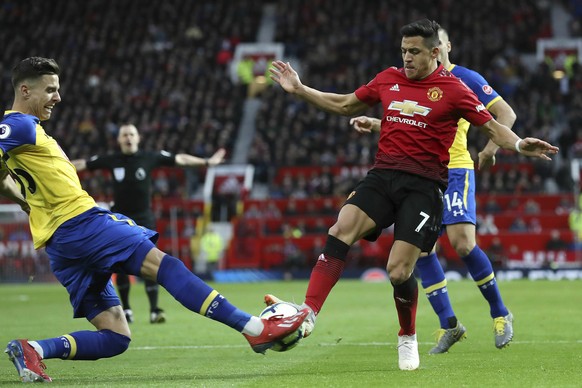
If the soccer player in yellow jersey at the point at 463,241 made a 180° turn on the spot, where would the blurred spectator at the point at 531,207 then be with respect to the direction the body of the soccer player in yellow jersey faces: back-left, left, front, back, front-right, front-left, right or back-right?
front-left

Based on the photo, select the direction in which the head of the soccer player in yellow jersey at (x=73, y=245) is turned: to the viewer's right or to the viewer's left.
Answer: to the viewer's right

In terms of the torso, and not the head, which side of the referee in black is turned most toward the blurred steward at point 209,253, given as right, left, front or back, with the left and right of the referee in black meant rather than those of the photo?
back

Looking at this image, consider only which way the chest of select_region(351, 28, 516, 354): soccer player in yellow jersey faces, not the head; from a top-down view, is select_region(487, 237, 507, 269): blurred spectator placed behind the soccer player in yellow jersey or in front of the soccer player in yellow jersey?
behind

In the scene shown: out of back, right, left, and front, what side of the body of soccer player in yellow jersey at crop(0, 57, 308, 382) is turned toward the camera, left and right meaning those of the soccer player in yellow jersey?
right

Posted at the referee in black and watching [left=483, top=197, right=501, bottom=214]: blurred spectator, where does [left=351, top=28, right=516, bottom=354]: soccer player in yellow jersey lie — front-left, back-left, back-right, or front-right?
back-right

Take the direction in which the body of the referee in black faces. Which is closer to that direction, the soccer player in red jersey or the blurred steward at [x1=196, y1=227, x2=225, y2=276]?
the soccer player in red jersey

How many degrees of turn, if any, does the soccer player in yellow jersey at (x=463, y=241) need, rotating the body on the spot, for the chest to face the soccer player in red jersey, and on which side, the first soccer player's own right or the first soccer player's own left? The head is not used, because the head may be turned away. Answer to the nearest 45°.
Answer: approximately 45° to the first soccer player's own left

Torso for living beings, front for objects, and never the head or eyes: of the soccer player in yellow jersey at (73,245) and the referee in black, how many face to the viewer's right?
1

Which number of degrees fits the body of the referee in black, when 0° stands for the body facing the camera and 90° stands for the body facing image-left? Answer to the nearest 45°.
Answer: approximately 0°

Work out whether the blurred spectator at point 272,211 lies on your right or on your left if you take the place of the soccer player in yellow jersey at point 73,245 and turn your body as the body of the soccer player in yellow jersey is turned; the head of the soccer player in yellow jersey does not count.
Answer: on your left

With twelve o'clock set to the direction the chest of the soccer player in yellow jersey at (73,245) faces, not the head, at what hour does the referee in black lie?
The referee in black is roughly at 9 o'clock from the soccer player in yellow jersey.

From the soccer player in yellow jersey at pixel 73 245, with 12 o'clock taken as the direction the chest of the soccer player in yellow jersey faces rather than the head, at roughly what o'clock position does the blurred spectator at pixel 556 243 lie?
The blurred spectator is roughly at 10 o'clock from the soccer player in yellow jersey.
